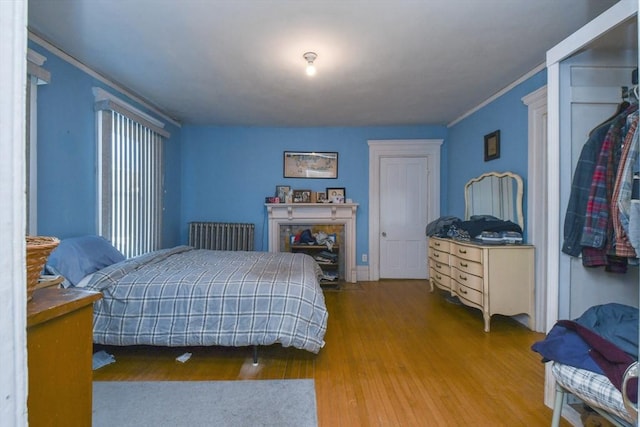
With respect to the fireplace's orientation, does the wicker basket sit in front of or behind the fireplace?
in front

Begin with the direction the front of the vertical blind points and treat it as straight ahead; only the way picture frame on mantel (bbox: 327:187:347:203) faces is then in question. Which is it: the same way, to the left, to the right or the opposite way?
to the right

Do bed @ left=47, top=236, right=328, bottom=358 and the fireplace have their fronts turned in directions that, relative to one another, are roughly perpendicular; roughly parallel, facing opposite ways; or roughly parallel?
roughly perpendicular

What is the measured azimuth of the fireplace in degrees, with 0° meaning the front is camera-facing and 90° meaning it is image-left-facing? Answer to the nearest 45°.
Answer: approximately 0°

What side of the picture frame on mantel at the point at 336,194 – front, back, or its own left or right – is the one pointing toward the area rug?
front

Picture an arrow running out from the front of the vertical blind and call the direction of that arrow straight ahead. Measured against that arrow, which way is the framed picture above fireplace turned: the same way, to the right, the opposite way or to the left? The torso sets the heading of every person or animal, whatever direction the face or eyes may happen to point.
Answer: to the right

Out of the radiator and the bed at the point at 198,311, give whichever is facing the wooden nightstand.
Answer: the radiator

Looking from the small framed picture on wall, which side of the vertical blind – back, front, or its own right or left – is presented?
front

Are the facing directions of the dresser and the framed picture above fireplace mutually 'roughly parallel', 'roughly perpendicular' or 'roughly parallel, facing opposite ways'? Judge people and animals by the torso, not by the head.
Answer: roughly perpendicular
